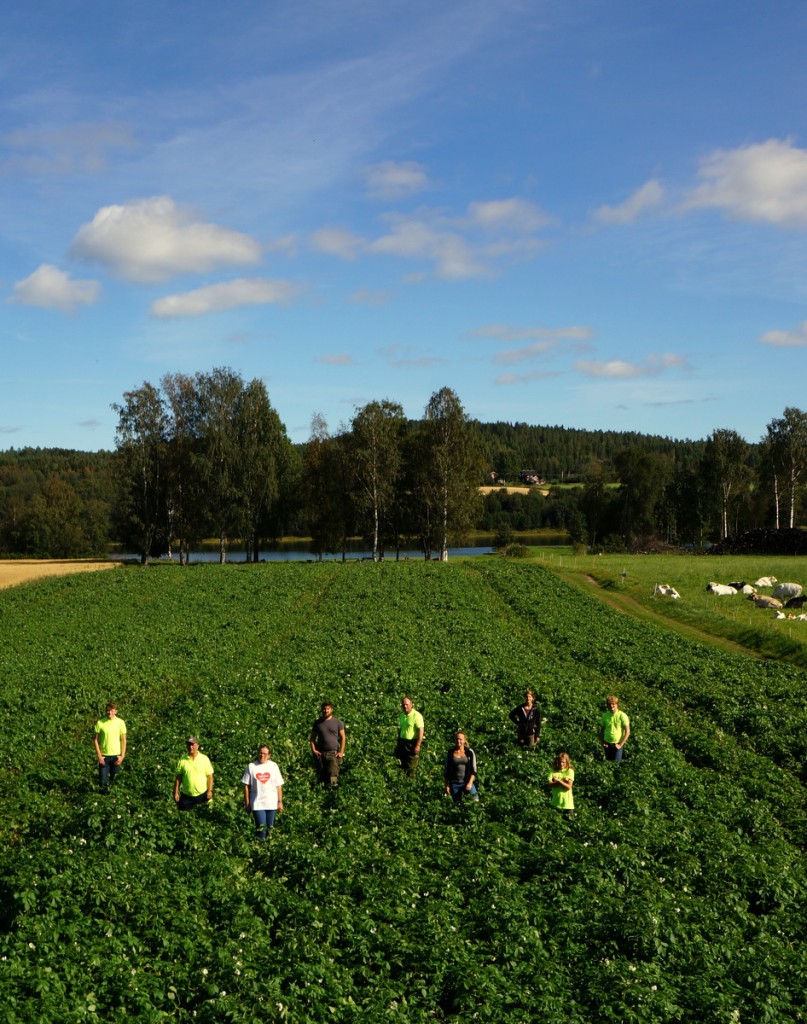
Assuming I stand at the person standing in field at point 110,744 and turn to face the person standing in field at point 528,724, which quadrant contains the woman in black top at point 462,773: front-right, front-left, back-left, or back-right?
front-right

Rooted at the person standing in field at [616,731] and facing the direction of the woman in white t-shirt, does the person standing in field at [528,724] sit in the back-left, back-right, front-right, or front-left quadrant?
front-right

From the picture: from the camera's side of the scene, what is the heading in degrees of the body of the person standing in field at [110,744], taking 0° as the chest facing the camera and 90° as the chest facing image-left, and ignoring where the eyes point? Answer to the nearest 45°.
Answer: approximately 0°

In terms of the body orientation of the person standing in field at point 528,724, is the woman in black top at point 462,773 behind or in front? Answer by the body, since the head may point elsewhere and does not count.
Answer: in front

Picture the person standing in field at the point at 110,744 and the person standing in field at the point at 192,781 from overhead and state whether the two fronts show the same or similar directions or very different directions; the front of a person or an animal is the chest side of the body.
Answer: same or similar directions

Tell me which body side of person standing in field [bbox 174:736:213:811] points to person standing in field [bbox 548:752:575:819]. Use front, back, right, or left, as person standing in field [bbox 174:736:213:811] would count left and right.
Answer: left

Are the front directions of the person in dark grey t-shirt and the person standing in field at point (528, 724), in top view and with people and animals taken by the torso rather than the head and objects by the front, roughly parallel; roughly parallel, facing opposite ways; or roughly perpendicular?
roughly parallel

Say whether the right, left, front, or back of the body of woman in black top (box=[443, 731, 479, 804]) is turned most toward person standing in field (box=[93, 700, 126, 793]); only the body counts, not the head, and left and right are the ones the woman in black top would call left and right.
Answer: right

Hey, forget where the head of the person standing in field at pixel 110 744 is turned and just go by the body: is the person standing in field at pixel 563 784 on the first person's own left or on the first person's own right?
on the first person's own left

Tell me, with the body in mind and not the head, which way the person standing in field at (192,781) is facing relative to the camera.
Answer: toward the camera

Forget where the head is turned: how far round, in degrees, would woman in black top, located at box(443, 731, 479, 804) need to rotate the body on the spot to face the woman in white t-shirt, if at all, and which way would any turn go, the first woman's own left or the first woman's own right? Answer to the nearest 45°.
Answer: approximately 45° to the first woman's own right

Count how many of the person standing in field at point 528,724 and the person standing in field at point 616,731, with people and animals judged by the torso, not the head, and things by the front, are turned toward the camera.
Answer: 2

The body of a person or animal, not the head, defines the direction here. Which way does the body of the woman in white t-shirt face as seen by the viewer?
toward the camera

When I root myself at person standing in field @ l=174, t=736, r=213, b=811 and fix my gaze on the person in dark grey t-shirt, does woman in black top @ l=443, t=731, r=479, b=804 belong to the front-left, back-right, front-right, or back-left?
front-right
